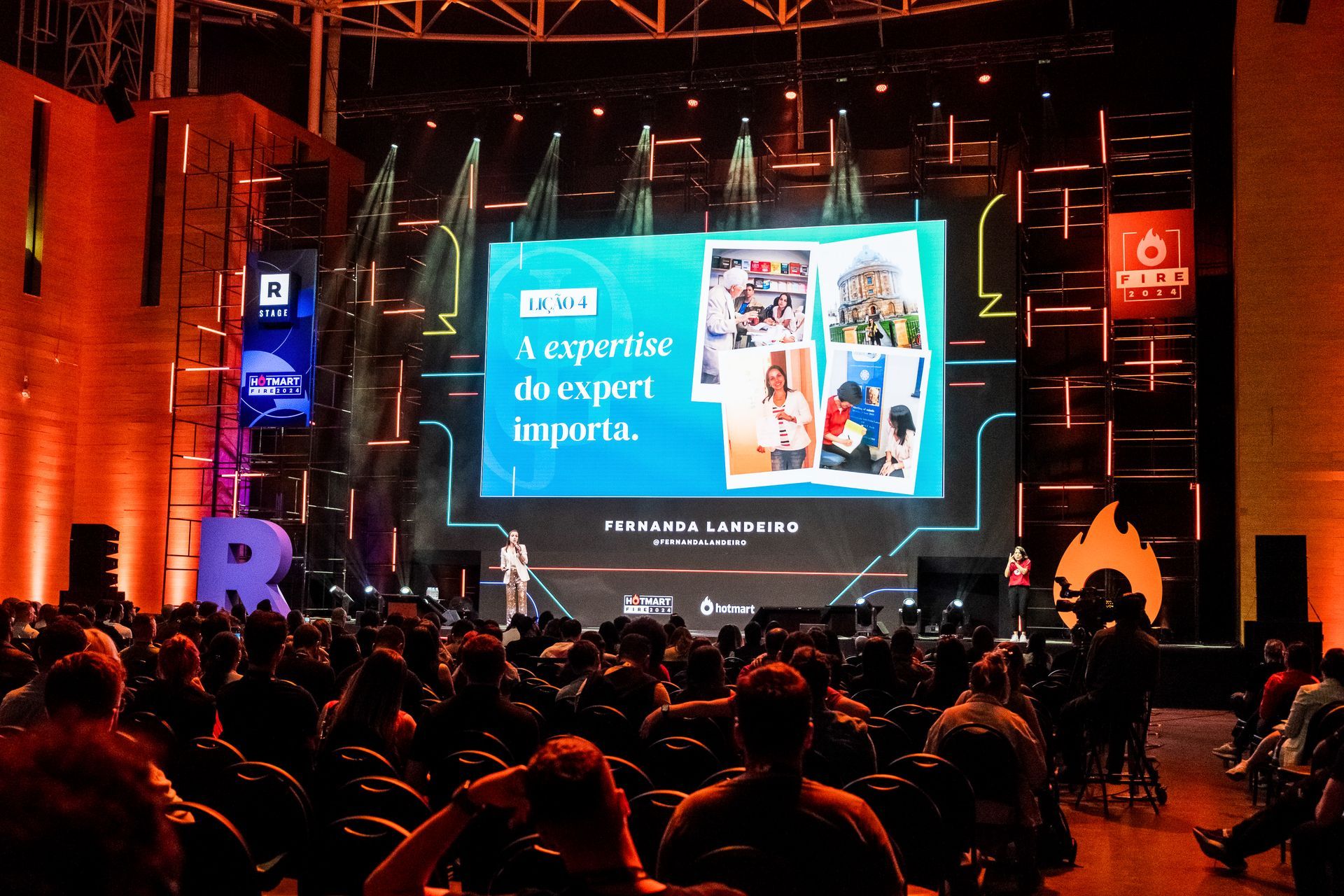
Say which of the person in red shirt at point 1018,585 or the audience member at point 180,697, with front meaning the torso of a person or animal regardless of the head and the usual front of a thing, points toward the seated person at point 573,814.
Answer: the person in red shirt

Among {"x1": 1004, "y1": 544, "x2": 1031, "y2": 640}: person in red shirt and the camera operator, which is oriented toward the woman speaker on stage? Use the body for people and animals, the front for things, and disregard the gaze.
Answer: the camera operator

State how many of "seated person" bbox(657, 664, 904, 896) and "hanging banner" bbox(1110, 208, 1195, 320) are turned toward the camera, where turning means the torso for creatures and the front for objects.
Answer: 1

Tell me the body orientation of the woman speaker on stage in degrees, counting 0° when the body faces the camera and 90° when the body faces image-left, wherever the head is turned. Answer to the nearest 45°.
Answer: approximately 0°

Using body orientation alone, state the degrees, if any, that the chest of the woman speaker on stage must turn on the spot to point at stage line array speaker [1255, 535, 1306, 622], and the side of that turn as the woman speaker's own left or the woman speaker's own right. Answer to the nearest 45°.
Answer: approximately 45° to the woman speaker's own left

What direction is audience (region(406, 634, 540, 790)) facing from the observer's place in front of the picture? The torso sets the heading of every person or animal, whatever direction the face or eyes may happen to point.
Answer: facing away from the viewer

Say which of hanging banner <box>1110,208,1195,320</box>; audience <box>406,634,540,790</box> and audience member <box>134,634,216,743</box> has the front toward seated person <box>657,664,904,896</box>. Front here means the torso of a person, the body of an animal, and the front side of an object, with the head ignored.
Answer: the hanging banner

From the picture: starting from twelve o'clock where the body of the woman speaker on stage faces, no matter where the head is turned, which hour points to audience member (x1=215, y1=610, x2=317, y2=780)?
The audience member is roughly at 12 o'clock from the woman speaker on stage.

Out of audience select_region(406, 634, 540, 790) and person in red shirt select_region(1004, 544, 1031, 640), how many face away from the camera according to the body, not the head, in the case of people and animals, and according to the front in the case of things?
1

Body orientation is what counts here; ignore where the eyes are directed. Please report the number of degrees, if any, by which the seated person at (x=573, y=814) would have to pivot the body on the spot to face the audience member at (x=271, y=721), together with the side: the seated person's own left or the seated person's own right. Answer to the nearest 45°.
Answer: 0° — they already face them

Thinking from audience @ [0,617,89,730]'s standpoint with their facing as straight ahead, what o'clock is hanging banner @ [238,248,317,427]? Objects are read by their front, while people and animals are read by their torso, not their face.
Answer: The hanging banner is roughly at 11 o'clock from the audience.
